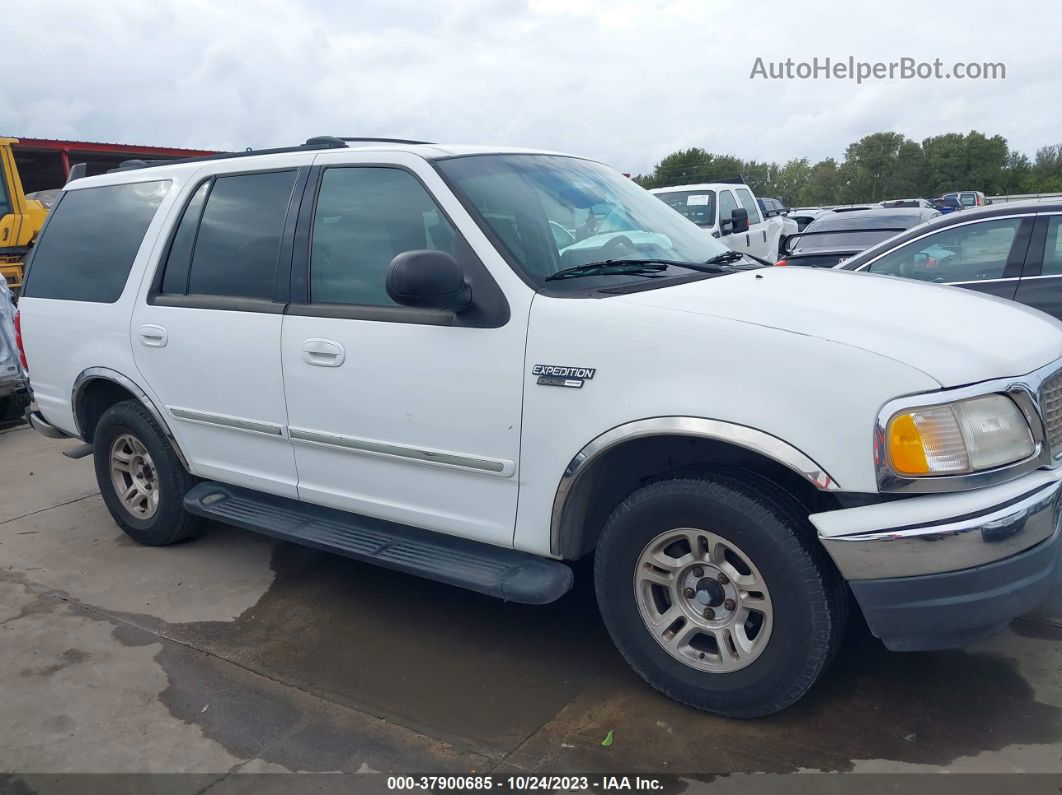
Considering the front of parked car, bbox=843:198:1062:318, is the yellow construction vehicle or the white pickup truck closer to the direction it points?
the yellow construction vehicle

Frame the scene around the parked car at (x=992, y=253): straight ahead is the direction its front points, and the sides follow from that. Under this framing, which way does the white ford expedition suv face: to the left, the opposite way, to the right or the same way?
the opposite way

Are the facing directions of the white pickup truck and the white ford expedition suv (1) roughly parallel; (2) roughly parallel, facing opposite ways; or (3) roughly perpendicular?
roughly perpendicular

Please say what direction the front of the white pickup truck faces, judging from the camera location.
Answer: facing the viewer and to the left of the viewer

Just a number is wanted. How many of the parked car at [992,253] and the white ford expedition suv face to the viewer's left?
1

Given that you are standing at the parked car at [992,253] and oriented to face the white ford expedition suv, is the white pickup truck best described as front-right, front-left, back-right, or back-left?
back-right

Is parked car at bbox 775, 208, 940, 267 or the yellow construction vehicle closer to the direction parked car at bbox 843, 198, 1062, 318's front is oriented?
the yellow construction vehicle

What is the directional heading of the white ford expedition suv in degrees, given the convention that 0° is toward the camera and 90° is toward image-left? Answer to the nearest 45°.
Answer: approximately 315°

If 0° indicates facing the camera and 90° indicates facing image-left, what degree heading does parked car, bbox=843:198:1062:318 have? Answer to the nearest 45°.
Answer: approximately 90°

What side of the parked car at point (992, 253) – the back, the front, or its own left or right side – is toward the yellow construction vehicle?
front

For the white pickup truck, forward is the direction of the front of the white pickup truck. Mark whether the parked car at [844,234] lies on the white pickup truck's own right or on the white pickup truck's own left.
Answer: on the white pickup truck's own left

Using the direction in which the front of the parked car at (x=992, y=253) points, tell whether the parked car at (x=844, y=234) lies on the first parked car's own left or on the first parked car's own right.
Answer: on the first parked car's own right

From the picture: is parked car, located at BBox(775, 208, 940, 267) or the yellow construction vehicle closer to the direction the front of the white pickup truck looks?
the yellow construction vehicle

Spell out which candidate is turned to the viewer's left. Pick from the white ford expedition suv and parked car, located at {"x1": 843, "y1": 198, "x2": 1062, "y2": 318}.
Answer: the parked car

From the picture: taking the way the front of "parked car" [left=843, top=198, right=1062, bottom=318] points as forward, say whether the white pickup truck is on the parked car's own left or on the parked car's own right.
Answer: on the parked car's own right
